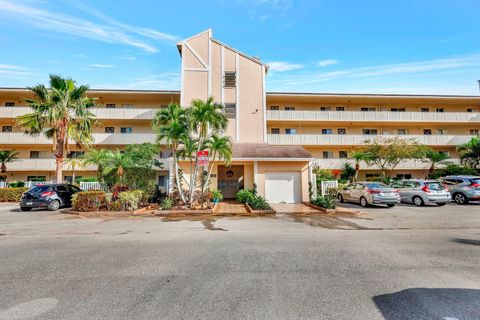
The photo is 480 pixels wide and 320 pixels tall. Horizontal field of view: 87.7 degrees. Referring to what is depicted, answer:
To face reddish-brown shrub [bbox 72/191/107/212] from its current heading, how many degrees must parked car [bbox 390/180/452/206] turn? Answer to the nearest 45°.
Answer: approximately 90° to its left

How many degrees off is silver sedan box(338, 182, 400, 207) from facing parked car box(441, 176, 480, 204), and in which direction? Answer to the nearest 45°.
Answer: approximately 90° to its right

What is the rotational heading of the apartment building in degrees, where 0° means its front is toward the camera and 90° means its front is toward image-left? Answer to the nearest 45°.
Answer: approximately 0°

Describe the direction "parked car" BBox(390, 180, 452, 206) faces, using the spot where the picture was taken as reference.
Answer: facing away from the viewer and to the left of the viewer

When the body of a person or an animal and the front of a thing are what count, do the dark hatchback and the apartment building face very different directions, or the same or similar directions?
very different directions

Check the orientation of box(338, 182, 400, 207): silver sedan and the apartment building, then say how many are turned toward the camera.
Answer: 1

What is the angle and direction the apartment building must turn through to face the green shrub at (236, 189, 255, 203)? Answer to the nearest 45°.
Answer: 0° — it already faces it

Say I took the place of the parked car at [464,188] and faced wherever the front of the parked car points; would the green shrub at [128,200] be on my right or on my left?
on my left

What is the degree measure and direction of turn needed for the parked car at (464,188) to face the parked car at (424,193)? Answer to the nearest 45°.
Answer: approximately 90° to its left
